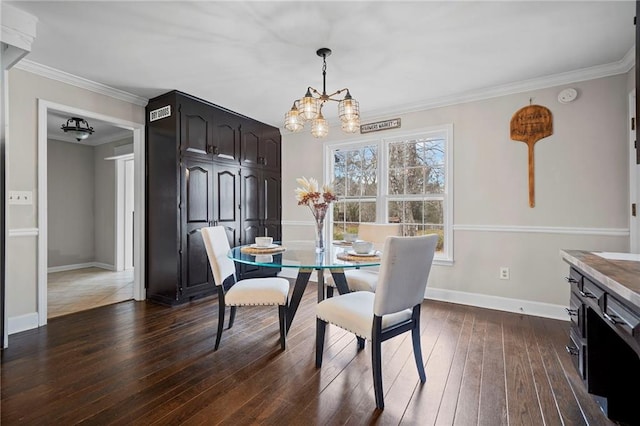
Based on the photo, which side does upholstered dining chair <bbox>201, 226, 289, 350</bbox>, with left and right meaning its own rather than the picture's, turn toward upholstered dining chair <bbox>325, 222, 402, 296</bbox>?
front

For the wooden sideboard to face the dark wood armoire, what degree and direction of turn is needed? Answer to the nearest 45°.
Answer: approximately 45° to its right

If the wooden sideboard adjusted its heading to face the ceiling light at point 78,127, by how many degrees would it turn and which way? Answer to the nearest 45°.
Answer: approximately 45° to its right

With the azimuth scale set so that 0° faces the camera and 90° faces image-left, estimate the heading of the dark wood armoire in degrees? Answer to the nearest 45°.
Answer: approximately 315°

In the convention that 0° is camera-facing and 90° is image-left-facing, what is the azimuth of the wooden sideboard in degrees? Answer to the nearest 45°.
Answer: approximately 45°

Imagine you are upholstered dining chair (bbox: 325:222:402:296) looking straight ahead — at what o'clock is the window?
The window is roughly at 5 o'clock from the upholstered dining chair.

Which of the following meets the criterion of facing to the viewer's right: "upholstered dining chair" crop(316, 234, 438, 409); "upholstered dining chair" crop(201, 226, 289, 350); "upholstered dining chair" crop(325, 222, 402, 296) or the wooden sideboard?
"upholstered dining chair" crop(201, 226, 289, 350)

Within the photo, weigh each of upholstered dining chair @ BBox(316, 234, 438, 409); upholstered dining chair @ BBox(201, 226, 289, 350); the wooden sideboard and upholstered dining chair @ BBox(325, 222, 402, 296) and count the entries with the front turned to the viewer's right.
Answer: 1

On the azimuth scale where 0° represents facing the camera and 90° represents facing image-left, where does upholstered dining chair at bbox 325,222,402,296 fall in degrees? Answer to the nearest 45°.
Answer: approximately 45°

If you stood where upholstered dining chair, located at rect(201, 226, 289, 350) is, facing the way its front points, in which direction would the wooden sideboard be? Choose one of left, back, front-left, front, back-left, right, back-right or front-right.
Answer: front-right

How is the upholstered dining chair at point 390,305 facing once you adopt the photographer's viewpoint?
facing away from the viewer and to the left of the viewer

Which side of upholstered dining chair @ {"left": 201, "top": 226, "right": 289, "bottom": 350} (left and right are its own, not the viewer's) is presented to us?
right
